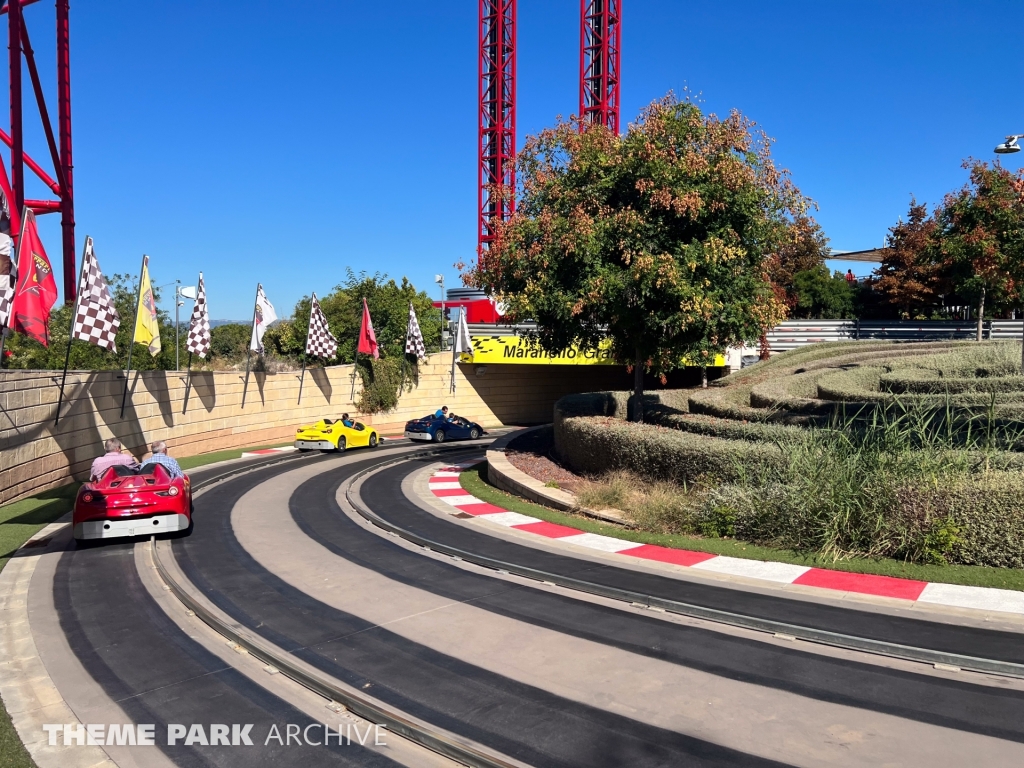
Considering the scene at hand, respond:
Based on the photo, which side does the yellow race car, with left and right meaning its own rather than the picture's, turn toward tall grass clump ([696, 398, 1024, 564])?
right

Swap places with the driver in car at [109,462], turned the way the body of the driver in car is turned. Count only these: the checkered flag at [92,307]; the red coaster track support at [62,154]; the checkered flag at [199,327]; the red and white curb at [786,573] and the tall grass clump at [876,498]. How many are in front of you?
3

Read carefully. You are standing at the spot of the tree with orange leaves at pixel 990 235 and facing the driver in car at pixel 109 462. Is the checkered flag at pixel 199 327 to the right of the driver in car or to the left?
right

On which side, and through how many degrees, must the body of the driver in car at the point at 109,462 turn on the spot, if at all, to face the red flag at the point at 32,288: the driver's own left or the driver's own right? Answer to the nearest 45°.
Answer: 0° — they already face it

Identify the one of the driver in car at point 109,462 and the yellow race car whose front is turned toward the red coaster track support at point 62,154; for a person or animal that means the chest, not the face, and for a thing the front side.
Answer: the driver in car

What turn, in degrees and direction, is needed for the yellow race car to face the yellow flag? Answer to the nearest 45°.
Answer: approximately 180°

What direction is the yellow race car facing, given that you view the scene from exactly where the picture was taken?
facing away from the viewer and to the right of the viewer

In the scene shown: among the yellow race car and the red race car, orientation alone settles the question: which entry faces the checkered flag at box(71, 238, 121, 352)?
the red race car

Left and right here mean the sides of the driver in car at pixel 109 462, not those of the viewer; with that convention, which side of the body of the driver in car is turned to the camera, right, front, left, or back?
back

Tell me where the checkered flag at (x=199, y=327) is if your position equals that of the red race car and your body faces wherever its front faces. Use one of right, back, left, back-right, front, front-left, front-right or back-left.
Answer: front

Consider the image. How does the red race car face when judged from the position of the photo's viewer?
facing away from the viewer

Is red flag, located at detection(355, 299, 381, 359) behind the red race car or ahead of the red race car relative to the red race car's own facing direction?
ahead

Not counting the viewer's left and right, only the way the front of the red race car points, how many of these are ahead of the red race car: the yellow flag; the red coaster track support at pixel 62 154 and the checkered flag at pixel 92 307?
3

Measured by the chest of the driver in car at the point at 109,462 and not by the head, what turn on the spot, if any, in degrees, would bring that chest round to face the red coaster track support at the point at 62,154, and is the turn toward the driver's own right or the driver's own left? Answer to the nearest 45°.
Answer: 0° — they already face it

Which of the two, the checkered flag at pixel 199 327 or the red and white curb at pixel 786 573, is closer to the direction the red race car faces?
the checkered flag

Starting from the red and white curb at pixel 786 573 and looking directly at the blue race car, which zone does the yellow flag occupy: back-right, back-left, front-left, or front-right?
front-left

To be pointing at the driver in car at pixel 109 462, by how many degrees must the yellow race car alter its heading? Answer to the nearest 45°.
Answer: approximately 135° to its right

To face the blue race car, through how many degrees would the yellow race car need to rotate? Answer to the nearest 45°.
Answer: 0° — it already faces it
